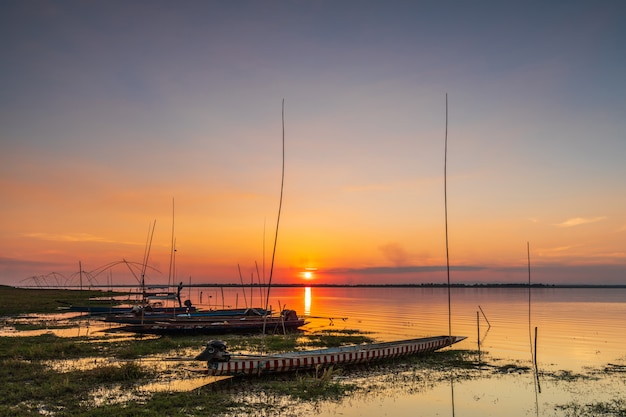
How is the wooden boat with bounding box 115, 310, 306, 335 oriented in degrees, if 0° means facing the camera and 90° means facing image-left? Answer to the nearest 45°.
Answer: approximately 90°

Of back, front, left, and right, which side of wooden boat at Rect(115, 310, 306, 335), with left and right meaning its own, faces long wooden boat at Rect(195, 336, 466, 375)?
left

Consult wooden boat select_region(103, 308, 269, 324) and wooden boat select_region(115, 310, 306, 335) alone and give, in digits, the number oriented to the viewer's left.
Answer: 2

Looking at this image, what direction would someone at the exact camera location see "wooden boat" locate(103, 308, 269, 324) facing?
facing to the left of the viewer
